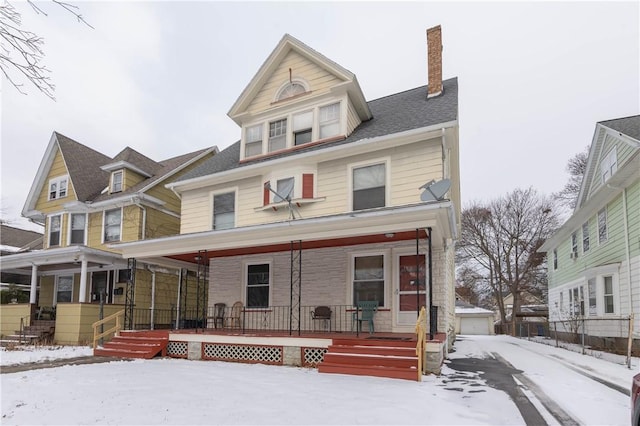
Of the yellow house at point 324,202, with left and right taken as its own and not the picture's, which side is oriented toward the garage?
back

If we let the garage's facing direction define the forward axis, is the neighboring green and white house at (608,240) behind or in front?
in front

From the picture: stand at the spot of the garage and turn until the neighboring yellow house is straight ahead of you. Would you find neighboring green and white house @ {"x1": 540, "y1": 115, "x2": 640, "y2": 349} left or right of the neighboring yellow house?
left

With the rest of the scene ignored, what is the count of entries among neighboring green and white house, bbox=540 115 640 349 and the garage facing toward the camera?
2

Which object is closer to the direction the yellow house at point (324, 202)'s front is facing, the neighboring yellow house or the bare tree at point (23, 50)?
the bare tree

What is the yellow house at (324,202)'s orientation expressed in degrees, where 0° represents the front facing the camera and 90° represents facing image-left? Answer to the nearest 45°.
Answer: approximately 45°

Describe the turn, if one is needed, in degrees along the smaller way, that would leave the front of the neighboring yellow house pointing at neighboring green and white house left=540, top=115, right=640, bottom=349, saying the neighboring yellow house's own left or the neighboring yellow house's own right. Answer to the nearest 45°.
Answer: approximately 90° to the neighboring yellow house's own left

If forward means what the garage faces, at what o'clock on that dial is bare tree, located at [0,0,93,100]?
The bare tree is roughly at 12 o'clock from the garage.

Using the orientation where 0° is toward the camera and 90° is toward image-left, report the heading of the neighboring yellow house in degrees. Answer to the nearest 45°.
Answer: approximately 45°
